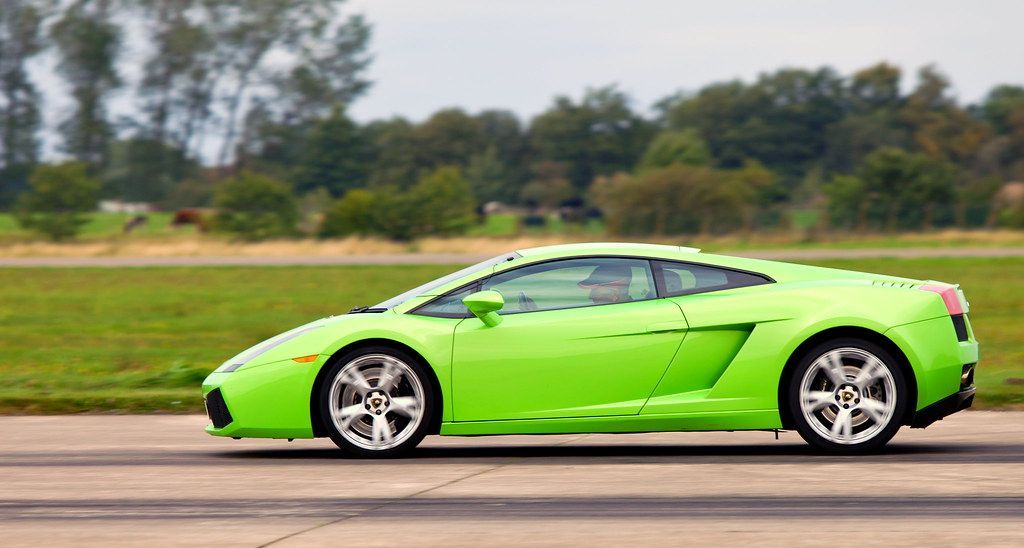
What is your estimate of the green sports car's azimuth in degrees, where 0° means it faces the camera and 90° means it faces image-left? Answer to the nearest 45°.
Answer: approximately 90°
